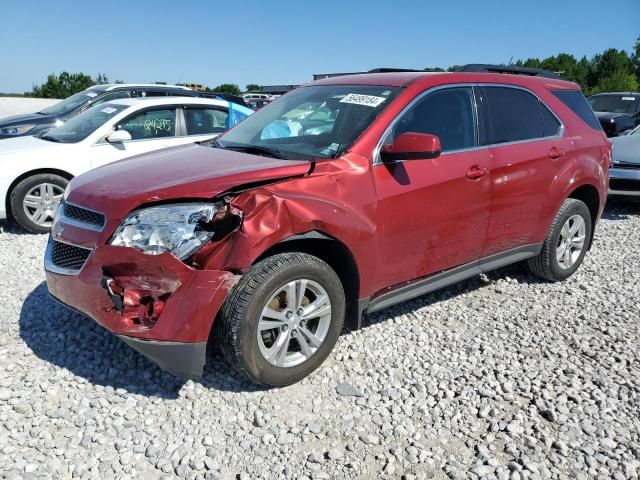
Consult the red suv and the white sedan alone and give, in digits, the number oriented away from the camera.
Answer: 0

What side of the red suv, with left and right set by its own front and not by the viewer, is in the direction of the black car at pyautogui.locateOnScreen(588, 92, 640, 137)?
back

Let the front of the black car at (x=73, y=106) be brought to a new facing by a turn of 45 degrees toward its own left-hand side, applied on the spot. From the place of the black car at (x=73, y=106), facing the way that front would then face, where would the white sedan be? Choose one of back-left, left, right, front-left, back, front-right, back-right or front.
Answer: front

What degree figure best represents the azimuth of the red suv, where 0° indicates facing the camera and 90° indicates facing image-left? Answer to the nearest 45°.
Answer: approximately 45°

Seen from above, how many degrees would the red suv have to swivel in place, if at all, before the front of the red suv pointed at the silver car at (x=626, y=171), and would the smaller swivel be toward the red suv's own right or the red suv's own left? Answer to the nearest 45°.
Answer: approximately 180°

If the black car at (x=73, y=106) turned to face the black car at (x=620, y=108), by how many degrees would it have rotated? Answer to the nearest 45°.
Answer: approximately 135° to its left

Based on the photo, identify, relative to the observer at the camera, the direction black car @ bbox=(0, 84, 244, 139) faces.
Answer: facing the viewer and to the left of the viewer

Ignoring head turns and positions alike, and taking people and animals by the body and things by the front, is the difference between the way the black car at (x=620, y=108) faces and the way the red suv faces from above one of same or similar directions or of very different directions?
same or similar directions

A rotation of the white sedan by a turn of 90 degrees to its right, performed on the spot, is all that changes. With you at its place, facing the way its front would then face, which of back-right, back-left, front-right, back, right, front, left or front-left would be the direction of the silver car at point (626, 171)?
back-right

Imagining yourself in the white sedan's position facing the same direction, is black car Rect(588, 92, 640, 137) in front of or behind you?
behind

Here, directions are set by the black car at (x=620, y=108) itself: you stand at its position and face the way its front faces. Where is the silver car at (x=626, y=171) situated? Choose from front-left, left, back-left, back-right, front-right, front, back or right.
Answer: front-left

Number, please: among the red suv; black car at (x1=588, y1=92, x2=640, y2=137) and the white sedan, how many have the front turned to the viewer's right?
0
